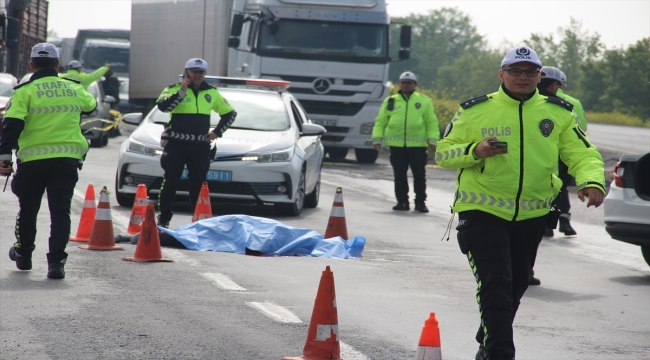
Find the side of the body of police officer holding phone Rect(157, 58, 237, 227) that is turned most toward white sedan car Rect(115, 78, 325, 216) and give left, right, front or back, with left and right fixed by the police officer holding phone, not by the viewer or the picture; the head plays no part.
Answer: back

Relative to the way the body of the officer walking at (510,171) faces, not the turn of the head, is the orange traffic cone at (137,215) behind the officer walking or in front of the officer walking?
behind

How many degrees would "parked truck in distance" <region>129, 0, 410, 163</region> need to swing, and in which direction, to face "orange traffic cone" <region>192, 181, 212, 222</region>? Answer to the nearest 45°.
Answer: approximately 45° to its right

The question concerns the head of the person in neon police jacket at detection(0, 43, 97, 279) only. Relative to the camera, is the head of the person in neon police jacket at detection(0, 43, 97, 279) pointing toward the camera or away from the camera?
away from the camera

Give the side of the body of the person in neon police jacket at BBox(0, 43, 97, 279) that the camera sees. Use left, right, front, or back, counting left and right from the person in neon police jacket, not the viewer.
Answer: back

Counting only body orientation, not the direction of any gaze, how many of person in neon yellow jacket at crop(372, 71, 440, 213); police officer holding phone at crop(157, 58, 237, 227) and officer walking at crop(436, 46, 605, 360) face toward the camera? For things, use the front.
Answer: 3

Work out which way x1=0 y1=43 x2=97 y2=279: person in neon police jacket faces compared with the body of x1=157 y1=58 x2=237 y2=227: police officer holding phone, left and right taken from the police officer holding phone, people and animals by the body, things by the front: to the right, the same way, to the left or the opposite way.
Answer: the opposite way

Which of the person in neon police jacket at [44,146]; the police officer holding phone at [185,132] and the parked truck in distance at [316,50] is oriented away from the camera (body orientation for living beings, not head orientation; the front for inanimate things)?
the person in neon police jacket

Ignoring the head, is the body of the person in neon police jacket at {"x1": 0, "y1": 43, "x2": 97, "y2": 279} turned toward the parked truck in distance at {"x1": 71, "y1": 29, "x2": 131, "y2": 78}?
yes

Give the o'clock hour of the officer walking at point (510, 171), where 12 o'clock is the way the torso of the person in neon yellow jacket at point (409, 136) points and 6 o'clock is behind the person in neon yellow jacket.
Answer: The officer walking is roughly at 12 o'clock from the person in neon yellow jacket.

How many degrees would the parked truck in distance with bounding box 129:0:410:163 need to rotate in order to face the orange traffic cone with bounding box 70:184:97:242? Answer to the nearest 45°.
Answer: approximately 45° to its right

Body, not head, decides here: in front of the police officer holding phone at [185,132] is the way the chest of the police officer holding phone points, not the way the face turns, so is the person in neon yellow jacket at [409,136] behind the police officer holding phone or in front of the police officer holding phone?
behind

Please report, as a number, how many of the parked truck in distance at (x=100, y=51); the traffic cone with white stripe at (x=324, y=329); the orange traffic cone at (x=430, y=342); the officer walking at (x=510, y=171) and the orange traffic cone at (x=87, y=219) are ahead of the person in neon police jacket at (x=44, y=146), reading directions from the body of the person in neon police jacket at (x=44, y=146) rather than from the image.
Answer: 2

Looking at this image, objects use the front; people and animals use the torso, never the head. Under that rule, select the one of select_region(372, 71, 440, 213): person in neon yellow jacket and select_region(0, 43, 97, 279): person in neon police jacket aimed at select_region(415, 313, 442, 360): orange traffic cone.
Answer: select_region(372, 71, 440, 213): person in neon yellow jacket

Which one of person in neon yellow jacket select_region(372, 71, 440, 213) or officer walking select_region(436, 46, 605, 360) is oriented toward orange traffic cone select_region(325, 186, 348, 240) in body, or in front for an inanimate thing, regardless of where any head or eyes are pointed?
the person in neon yellow jacket

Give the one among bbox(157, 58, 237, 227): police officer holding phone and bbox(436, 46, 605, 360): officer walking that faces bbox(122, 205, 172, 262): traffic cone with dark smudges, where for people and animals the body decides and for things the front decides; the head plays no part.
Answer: the police officer holding phone

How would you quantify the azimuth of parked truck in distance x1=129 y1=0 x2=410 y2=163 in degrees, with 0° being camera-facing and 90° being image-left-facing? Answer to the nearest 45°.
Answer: approximately 315°
